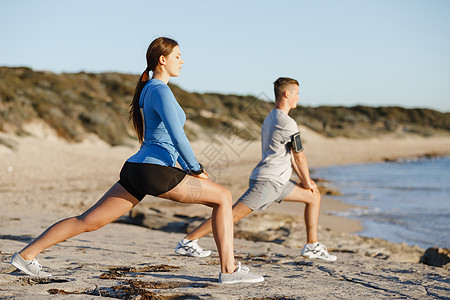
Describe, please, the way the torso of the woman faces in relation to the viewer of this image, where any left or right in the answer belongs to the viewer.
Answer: facing to the right of the viewer

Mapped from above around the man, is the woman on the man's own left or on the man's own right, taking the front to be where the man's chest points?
on the man's own right

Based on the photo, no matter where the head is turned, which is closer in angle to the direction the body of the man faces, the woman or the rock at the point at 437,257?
the rock

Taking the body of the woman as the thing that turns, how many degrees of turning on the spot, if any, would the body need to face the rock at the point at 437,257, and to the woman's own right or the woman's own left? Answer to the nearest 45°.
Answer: approximately 45° to the woman's own left

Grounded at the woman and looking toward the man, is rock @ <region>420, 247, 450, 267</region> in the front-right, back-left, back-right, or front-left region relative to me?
front-right

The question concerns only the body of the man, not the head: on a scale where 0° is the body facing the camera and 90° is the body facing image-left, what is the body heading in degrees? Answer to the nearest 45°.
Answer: approximately 270°

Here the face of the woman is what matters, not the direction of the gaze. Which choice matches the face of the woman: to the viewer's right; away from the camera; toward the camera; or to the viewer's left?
to the viewer's right

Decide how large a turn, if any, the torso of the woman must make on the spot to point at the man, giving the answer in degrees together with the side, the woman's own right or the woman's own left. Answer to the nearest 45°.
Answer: approximately 45° to the woman's own left

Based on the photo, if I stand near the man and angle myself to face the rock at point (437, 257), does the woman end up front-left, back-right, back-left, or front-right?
back-right

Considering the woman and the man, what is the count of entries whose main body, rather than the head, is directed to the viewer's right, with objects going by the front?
2

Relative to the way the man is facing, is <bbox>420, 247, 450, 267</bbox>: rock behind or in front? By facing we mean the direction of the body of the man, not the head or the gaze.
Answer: in front

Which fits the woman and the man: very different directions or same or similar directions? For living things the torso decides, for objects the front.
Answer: same or similar directions
